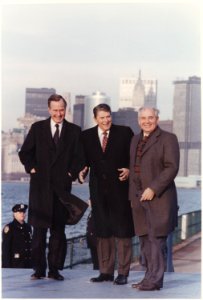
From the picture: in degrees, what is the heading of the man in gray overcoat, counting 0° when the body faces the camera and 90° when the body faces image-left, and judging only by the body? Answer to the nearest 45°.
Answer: approximately 45°

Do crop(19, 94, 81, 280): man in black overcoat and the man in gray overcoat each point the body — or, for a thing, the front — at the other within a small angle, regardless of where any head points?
no

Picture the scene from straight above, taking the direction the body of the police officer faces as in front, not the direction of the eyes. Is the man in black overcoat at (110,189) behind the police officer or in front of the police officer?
in front

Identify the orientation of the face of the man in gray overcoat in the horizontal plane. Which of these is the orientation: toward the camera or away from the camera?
toward the camera

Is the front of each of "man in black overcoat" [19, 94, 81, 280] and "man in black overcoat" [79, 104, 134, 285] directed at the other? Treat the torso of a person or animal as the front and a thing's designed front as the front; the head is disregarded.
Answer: no

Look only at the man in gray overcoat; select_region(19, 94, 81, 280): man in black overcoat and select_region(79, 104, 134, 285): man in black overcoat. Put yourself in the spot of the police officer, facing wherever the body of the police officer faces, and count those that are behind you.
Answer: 0

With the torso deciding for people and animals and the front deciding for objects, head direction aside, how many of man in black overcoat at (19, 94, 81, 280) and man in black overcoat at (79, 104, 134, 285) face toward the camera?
2

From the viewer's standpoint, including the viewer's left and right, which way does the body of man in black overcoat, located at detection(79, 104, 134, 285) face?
facing the viewer

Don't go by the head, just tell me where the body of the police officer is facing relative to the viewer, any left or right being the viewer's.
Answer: facing the viewer and to the right of the viewer

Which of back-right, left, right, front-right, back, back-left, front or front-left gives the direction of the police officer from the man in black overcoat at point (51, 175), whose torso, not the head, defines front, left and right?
back

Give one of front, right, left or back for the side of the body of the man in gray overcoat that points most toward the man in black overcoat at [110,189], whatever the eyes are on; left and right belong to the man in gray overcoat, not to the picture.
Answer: right

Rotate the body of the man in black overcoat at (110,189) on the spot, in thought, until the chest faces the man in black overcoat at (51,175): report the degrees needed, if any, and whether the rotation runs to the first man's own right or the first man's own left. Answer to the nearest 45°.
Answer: approximately 90° to the first man's own right

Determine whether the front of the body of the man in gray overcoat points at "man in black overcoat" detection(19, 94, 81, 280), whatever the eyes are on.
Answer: no
